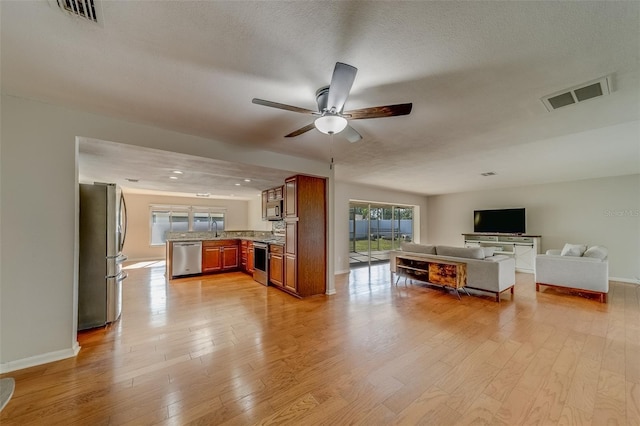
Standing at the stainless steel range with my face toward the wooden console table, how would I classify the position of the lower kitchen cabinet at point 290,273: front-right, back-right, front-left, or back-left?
front-right

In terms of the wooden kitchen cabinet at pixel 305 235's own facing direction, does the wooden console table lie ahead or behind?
behind

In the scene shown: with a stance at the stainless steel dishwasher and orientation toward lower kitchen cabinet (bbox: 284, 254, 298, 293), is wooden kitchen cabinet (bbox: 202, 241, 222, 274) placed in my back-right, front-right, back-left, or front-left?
front-left

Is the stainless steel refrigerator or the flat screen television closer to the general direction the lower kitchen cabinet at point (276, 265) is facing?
the stainless steel refrigerator

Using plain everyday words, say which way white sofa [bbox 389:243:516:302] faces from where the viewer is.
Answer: facing away from the viewer and to the right of the viewer

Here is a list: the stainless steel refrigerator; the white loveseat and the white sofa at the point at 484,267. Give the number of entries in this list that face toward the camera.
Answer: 0

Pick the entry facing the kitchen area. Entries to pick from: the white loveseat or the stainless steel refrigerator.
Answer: the stainless steel refrigerator

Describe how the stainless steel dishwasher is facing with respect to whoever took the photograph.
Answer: facing the viewer
